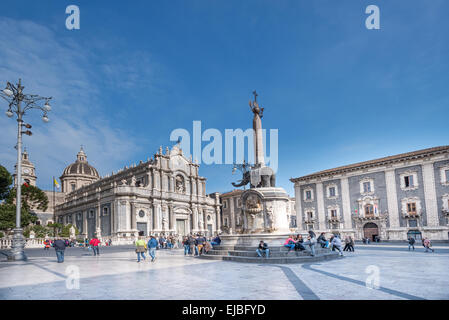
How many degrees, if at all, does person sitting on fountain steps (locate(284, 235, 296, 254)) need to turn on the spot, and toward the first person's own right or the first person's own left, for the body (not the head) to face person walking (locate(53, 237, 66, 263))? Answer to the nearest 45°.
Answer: approximately 45° to the first person's own right

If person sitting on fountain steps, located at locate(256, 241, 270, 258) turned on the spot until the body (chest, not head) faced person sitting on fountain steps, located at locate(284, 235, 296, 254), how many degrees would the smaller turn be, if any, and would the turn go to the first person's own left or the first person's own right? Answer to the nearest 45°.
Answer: approximately 135° to the first person's own left

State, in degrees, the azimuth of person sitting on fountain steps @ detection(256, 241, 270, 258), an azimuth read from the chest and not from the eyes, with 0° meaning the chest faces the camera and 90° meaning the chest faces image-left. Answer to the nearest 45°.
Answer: approximately 0°

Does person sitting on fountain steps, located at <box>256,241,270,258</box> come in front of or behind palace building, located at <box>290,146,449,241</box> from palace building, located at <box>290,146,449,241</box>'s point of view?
in front

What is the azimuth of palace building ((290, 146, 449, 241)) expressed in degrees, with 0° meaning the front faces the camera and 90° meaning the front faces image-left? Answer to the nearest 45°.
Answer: approximately 45°
